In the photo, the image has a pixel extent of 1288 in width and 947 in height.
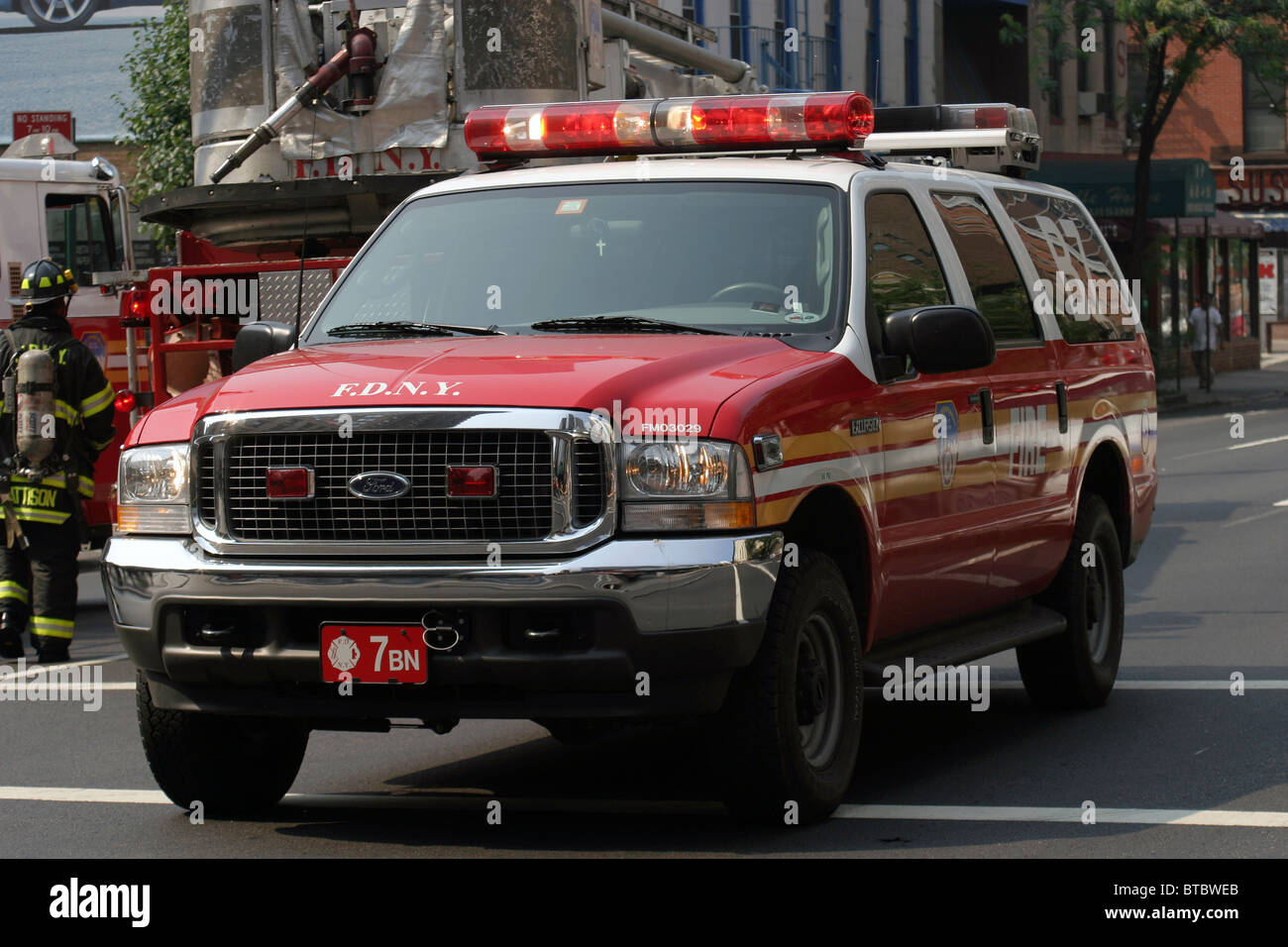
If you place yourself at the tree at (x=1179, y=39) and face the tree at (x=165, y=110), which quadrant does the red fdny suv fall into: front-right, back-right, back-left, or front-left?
front-left

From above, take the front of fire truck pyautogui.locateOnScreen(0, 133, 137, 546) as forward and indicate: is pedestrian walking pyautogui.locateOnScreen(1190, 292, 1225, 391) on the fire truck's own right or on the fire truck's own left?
on the fire truck's own left

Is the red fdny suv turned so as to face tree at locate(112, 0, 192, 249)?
no

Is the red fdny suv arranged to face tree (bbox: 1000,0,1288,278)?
no

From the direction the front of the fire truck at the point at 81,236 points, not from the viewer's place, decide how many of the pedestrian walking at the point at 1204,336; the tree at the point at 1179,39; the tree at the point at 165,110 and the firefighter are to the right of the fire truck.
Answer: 1

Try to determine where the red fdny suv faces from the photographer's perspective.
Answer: facing the viewer and to the left of the viewer
